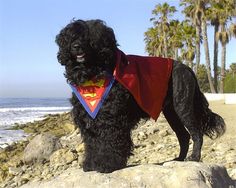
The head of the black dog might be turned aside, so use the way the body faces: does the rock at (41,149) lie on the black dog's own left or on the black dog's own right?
on the black dog's own right

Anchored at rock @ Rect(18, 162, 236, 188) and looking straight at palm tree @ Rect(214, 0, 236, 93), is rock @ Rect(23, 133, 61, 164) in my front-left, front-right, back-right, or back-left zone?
front-left

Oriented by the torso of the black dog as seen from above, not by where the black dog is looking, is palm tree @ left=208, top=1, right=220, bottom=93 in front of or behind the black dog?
behind

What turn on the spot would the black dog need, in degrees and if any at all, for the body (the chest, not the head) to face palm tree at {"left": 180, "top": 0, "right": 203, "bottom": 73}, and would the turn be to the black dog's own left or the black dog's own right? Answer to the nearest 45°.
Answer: approximately 135° to the black dog's own right

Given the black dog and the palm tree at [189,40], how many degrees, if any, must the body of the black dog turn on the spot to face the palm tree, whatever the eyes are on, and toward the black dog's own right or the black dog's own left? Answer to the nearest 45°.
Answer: approximately 135° to the black dog's own right

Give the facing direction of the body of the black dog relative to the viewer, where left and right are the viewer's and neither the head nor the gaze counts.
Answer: facing the viewer and to the left of the viewer

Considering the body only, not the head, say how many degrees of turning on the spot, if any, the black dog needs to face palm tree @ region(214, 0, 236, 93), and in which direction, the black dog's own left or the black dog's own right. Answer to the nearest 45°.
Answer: approximately 135° to the black dog's own right
